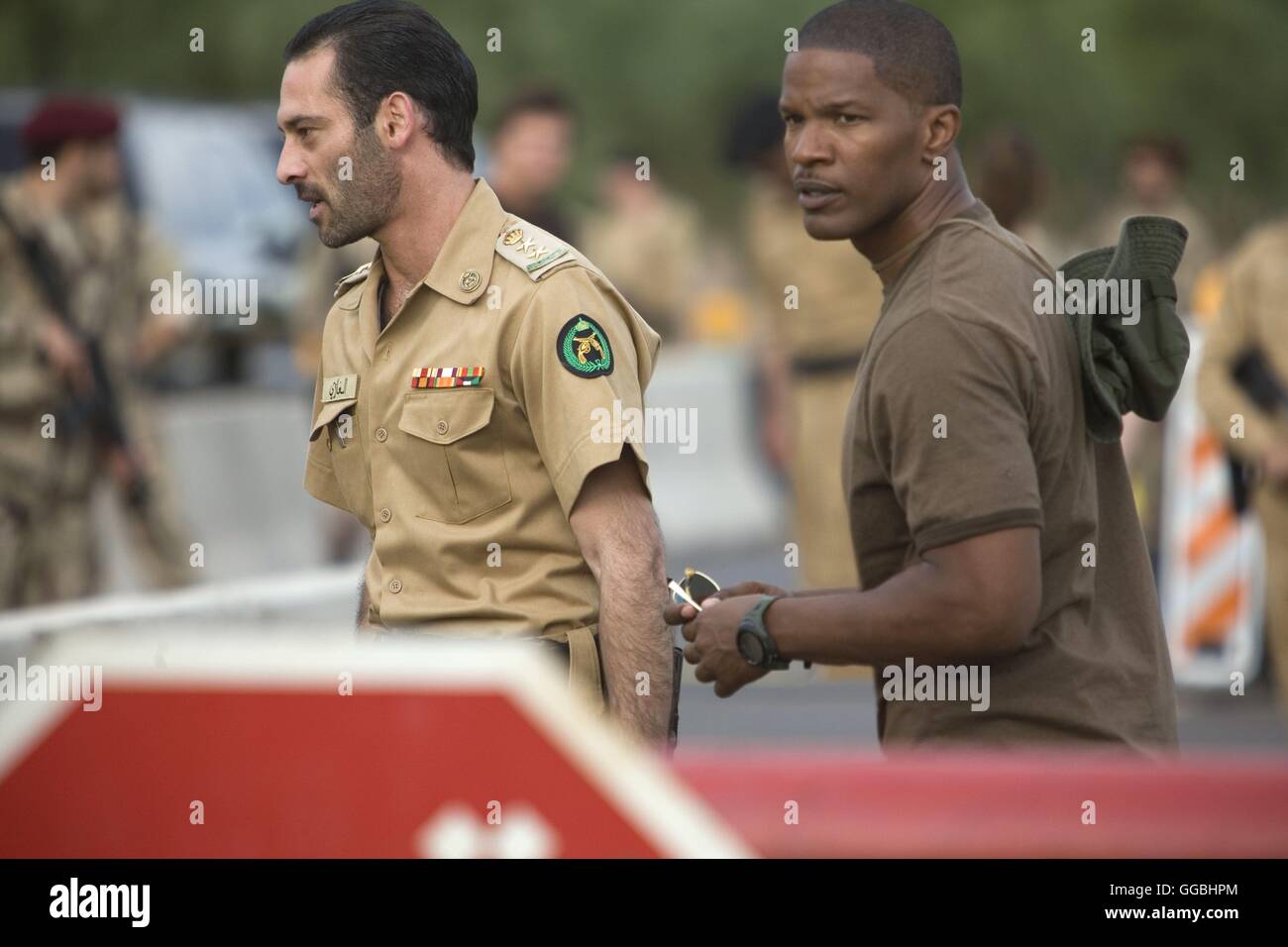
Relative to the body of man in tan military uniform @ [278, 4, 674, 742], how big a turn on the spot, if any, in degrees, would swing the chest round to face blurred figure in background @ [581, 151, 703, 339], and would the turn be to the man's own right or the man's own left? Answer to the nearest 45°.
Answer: approximately 135° to the man's own right

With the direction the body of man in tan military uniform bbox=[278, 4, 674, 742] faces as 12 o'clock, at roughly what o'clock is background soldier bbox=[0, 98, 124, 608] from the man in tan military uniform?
The background soldier is roughly at 4 o'clock from the man in tan military uniform.

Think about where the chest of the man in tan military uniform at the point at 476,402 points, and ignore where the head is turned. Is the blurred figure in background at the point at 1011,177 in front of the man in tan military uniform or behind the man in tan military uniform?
behind

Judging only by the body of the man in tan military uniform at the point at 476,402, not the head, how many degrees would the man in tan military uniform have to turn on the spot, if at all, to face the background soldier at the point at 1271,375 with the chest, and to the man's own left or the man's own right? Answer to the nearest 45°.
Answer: approximately 180°

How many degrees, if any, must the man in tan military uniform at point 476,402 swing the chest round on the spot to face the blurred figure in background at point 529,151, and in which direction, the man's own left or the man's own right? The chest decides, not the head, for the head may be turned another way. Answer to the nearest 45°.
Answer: approximately 135° to the man's own right

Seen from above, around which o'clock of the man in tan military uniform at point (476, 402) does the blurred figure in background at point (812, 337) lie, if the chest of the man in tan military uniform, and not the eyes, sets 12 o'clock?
The blurred figure in background is roughly at 5 o'clock from the man in tan military uniform.

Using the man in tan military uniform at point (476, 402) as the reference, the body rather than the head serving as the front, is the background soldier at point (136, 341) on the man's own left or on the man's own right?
on the man's own right

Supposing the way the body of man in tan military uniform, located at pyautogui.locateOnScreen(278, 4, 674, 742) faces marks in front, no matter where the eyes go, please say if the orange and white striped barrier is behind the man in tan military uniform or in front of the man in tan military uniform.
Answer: behind

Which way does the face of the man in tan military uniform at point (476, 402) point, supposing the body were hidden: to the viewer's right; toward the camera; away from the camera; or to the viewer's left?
to the viewer's left

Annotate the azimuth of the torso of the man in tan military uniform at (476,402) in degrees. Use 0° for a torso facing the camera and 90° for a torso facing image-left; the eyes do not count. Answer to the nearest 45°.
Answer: approximately 45°
